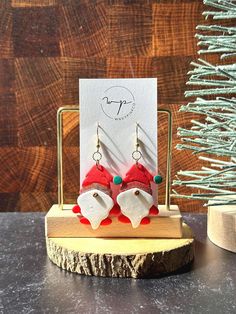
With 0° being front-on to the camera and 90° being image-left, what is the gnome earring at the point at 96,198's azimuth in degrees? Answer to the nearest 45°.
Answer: approximately 0°

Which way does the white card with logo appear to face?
toward the camera

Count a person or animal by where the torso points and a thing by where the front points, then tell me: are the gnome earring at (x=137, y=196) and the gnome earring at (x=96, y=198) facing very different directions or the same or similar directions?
same or similar directions

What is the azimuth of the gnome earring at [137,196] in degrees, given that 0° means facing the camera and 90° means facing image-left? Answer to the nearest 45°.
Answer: approximately 0°
